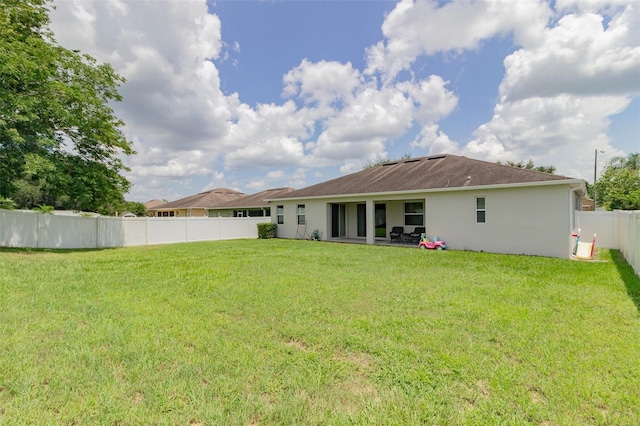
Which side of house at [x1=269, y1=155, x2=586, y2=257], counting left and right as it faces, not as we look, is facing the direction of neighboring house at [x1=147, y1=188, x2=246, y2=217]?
left

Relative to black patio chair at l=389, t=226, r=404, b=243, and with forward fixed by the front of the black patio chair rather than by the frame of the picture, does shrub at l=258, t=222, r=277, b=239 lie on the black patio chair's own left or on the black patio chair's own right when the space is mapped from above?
on the black patio chair's own right

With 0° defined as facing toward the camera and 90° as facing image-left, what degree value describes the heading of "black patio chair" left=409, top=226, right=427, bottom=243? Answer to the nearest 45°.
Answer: approximately 45°

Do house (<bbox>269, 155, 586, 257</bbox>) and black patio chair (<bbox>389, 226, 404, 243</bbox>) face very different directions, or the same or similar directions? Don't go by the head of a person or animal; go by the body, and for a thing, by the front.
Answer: very different directions

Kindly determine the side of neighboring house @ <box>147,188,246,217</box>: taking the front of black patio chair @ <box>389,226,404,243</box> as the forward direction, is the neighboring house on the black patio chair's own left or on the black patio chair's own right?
on the black patio chair's own right

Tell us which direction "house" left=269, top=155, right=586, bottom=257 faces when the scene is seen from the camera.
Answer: facing away from the viewer and to the right of the viewer

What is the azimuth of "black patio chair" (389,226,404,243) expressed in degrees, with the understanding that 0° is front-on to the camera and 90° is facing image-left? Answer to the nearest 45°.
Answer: approximately 45°

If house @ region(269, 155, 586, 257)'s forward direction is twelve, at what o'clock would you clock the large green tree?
The large green tree is roughly at 7 o'clock from the house.

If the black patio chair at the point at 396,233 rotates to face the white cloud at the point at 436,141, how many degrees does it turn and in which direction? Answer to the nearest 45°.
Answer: approximately 135° to its right
